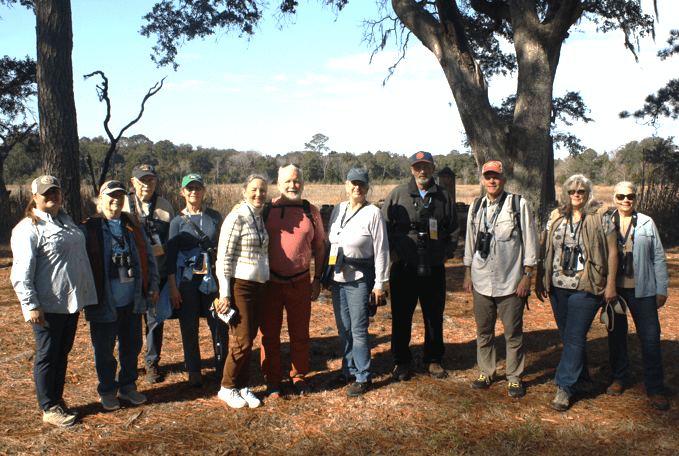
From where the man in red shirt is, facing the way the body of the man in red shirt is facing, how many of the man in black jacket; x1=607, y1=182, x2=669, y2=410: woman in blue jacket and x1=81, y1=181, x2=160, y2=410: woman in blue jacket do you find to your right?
1

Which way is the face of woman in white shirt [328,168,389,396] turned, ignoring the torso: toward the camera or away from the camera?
toward the camera

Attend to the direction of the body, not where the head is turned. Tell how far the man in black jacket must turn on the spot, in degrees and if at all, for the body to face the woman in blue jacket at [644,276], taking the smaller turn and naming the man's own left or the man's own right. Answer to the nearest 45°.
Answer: approximately 90° to the man's own left

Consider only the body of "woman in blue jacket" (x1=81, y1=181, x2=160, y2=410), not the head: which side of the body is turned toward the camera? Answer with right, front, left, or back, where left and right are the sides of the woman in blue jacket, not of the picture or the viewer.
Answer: front

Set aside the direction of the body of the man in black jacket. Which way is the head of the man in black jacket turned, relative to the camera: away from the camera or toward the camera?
toward the camera

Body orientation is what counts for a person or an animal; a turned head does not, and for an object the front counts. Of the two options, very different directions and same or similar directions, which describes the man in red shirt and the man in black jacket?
same or similar directions

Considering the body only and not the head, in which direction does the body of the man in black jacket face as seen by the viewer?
toward the camera

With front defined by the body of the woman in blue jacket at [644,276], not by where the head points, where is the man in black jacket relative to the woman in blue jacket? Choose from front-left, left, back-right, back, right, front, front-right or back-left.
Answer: right

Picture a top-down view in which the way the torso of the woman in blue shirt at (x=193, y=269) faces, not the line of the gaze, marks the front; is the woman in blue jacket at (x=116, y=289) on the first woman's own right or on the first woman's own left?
on the first woman's own right

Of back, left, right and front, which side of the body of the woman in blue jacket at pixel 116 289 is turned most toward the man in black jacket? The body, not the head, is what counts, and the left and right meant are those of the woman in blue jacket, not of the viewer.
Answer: left

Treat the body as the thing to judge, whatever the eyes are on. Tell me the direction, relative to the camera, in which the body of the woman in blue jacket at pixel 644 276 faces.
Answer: toward the camera

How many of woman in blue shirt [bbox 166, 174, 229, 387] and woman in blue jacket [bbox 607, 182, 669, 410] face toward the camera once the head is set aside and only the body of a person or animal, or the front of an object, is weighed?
2

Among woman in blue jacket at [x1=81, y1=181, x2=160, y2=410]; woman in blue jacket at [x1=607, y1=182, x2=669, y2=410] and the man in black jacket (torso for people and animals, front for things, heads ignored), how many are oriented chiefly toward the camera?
3
